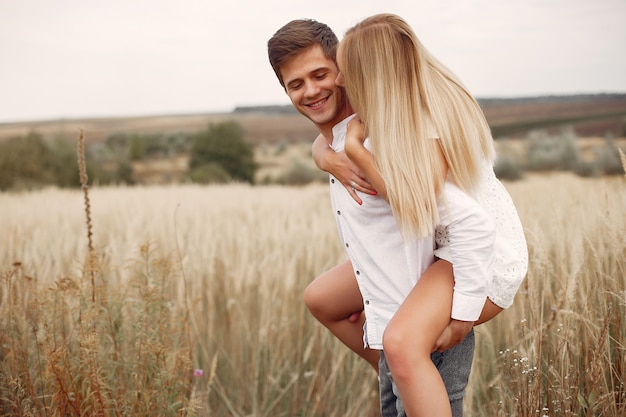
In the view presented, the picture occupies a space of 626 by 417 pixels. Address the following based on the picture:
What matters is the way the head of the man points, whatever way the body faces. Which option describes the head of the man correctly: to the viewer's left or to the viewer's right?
to the viewer's left

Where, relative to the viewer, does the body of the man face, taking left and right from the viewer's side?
facing the viewer and to the left of the viewer

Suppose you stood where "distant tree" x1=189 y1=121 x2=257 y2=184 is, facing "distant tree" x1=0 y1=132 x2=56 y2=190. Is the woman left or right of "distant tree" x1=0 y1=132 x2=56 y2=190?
left

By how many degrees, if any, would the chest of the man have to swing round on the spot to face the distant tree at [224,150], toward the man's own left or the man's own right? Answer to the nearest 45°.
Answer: approximately 135° to the man's own right
